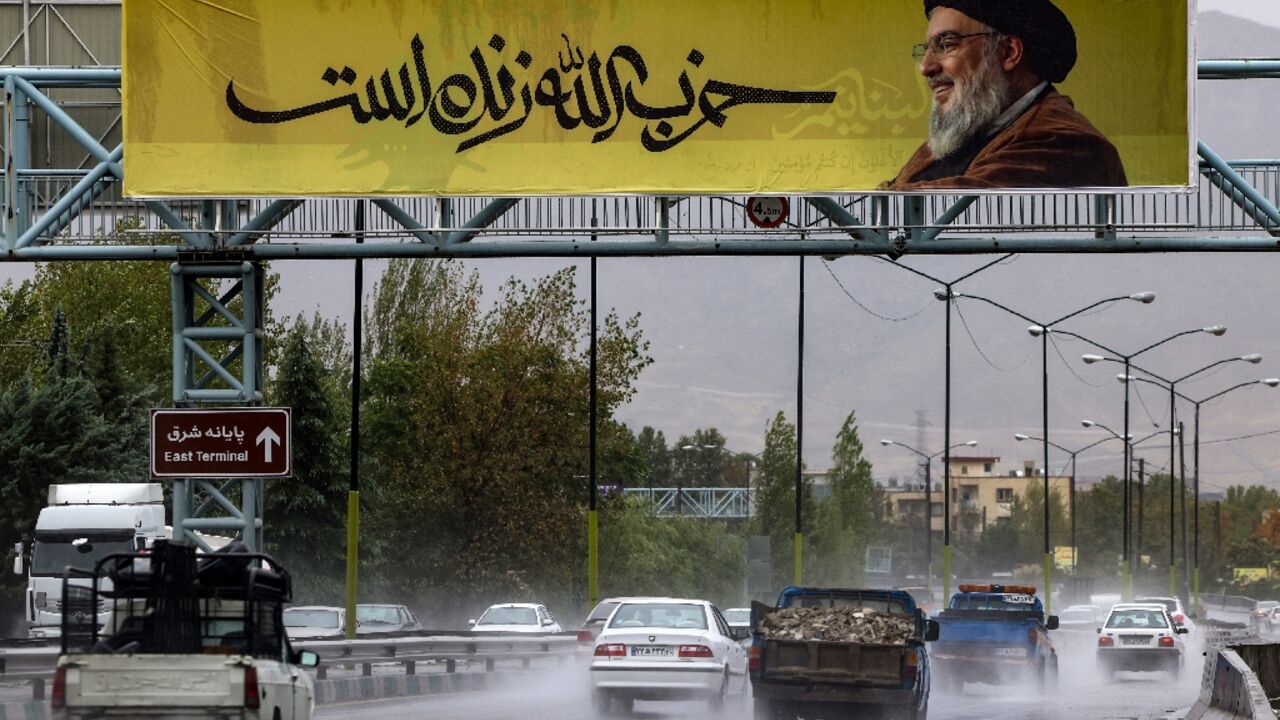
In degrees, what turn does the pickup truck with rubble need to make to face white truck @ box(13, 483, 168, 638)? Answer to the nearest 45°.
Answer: approximately 45° to its left

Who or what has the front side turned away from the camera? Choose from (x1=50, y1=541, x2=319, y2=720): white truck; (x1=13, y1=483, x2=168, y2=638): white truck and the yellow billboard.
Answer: (x1=50, y1=541, x2=319, y2=720): white truck

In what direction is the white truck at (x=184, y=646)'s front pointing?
away from the camera

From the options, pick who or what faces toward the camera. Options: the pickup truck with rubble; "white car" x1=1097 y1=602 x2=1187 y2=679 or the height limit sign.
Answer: the height limit sign

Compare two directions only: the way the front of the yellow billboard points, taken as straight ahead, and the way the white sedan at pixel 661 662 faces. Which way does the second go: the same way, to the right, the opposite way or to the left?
the opposite way

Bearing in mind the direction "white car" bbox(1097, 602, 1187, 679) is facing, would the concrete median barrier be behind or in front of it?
behind

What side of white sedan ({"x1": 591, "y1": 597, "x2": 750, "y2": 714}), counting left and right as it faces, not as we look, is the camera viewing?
back

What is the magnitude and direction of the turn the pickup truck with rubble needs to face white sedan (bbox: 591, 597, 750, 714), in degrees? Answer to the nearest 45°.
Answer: approximately 45° to its left

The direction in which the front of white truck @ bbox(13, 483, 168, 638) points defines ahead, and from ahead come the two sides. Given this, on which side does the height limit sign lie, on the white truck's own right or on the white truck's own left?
on the white truck's own left

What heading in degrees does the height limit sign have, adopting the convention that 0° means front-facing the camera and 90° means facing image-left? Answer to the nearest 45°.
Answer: approximately 0°

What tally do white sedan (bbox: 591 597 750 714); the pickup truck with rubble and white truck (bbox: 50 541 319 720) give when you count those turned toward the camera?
0

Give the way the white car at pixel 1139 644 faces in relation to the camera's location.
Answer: facing away from the viewer

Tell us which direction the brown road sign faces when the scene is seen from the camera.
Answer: facing the viewer

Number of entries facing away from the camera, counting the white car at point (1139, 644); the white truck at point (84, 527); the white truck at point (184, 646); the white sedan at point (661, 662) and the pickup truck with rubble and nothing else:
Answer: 4

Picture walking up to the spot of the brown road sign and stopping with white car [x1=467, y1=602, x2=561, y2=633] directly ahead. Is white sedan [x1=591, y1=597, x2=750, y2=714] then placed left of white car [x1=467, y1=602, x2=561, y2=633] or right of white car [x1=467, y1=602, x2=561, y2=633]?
right
